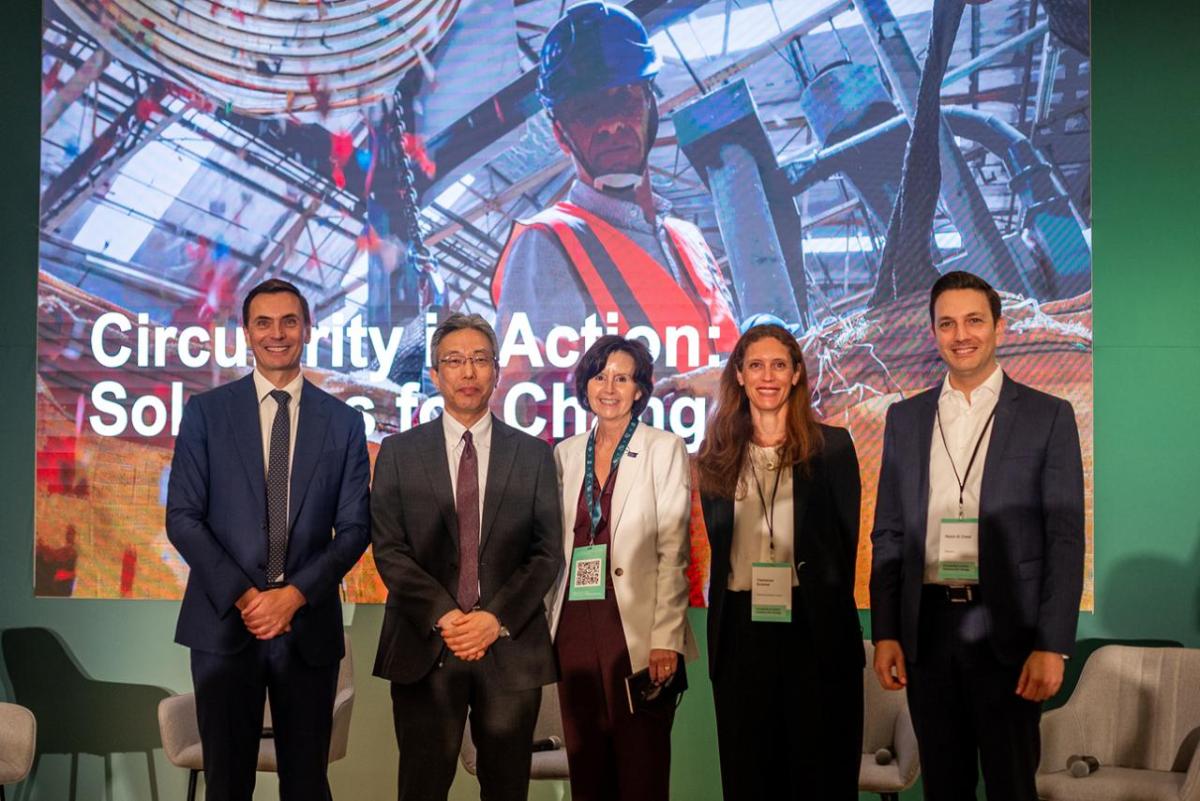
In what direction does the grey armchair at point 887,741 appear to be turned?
toward the camera

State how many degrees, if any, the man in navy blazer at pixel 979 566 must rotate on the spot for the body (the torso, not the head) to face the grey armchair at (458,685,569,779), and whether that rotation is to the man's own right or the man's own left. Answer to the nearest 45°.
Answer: approximately 135° to the man's own right

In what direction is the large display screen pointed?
toward the camera

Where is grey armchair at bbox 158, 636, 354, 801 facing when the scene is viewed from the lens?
facing the viewer and to the left of the viewer

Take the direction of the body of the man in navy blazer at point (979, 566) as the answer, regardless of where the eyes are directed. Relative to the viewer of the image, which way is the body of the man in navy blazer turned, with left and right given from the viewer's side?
facing the viewer
